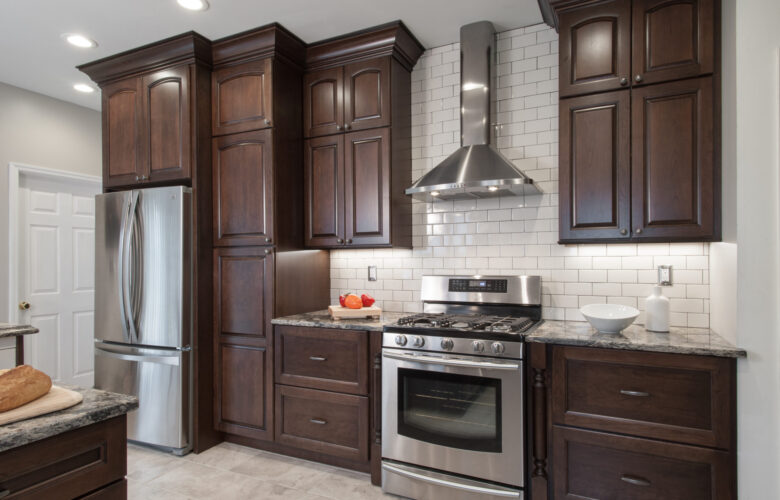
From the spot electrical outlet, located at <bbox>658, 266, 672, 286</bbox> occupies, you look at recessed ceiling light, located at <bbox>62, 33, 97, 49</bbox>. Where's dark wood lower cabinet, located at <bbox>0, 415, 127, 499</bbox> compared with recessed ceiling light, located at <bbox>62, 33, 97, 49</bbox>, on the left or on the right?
left

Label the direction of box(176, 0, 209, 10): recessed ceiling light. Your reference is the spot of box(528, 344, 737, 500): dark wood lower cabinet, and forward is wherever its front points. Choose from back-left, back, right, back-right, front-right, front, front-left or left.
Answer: front-right

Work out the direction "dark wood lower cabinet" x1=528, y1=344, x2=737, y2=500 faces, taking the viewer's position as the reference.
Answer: facing the viewer and to the left of the viewer

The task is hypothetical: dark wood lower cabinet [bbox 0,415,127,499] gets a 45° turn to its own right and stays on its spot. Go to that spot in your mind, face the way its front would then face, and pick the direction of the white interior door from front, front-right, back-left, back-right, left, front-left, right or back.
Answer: back

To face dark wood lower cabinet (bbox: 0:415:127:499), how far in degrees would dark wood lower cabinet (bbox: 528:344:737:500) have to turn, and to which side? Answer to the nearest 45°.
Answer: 0° — it already faces it

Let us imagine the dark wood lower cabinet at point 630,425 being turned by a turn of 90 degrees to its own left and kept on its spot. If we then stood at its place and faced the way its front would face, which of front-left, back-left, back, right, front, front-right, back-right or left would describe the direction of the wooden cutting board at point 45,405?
right

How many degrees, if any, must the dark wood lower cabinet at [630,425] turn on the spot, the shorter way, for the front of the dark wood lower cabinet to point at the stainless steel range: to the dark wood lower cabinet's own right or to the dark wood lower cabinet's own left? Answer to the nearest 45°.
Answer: approximately 45° to the dark wood lower cabinet's own right

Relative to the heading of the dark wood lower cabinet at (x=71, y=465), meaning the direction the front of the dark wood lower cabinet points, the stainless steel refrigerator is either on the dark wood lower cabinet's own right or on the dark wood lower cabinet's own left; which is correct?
on the dark wood lower cabinet's own left

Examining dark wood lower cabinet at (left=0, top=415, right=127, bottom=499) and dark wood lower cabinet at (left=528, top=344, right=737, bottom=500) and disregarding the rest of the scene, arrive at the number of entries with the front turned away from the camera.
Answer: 0

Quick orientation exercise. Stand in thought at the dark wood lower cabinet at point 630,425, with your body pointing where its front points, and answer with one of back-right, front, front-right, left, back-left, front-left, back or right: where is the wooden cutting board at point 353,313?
front-right

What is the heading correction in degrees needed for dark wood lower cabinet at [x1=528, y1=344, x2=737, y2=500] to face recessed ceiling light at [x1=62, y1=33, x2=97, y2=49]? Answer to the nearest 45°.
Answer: approximately 45° to its right

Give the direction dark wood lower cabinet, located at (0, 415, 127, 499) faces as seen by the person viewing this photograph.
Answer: facing the viewer and to the right of the viewer
